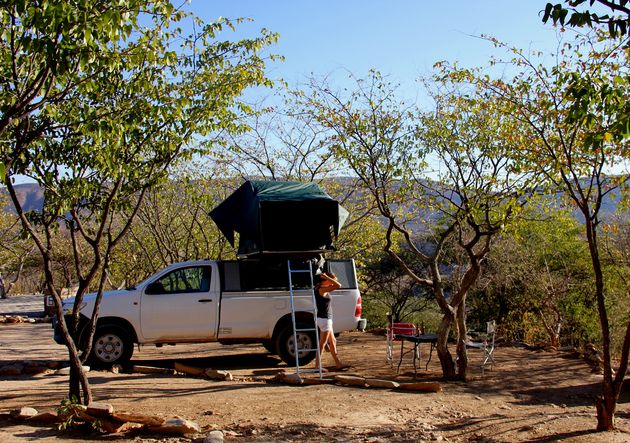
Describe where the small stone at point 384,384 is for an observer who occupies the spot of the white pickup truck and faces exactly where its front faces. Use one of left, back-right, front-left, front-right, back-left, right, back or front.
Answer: back-left

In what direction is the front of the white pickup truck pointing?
to the viewer's left

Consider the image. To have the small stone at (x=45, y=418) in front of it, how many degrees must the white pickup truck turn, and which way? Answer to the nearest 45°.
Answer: approximately 90° to its left

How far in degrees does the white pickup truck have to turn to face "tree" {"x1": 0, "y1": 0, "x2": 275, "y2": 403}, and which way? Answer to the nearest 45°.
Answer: approximately 90° to its left

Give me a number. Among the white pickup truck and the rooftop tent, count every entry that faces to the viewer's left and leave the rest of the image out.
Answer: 1

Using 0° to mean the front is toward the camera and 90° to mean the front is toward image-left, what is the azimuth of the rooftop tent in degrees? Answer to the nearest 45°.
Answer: approximately 0°

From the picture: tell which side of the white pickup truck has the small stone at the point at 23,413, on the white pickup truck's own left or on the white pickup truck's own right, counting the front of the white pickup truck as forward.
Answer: on the white pickup truck's own left

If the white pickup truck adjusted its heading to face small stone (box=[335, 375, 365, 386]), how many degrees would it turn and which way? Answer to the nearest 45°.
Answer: approximately 135° to its left
